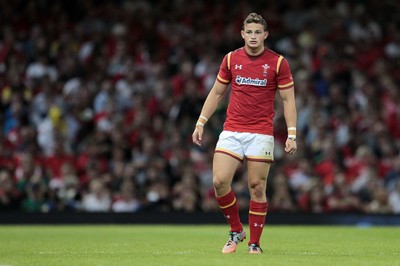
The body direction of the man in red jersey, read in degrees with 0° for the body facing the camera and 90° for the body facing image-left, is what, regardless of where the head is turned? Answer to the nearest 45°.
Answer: approximately 0°
